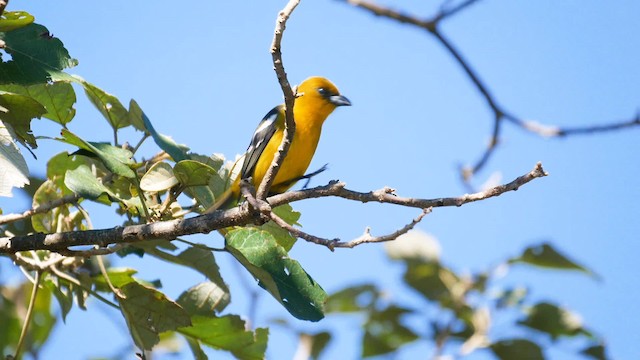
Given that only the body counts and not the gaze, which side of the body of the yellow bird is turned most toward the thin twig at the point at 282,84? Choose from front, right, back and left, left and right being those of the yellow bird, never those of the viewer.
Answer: right

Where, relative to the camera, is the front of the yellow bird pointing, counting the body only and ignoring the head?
to the viewer's right

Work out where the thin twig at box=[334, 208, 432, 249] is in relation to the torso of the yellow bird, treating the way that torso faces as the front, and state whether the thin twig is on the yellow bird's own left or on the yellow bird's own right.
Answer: on the yellow bird's own left
